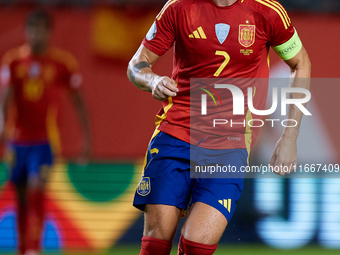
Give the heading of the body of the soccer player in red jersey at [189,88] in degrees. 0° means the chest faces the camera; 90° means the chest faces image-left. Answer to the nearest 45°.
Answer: approximately 0°

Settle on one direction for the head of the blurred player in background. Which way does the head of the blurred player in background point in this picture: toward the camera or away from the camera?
toward the camera

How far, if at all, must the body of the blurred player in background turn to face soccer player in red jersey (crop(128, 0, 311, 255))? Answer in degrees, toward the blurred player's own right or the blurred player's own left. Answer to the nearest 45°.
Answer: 0° — they already face them

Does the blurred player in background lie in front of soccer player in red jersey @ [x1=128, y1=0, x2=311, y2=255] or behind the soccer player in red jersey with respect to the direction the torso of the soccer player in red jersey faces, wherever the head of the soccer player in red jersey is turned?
behind

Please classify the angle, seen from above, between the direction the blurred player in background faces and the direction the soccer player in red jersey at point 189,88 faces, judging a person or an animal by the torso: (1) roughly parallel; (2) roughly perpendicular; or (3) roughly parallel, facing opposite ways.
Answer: roughly parallel

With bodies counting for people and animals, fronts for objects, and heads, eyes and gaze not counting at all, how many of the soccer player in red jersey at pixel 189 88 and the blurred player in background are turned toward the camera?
2

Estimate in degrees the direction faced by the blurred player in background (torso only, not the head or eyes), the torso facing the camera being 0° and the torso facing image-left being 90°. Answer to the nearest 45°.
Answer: approximately 0°
